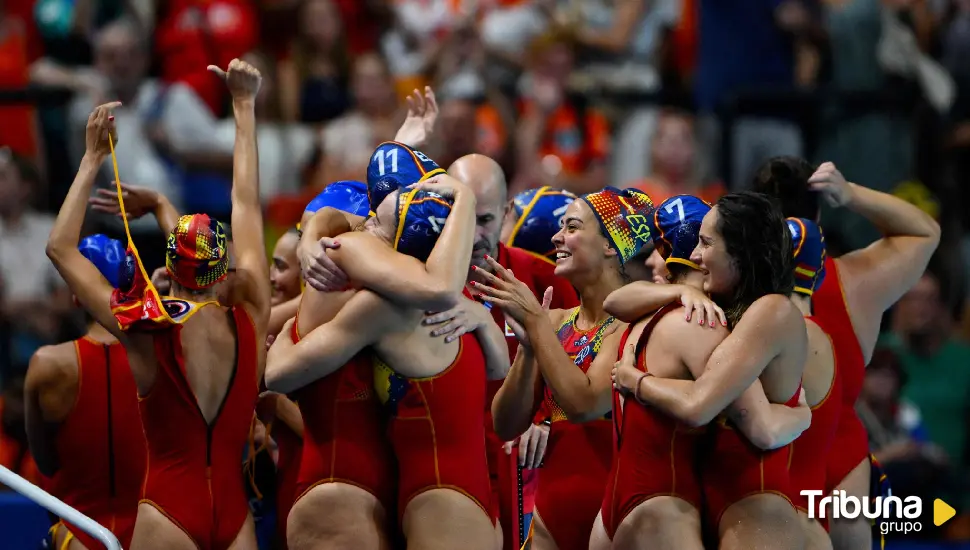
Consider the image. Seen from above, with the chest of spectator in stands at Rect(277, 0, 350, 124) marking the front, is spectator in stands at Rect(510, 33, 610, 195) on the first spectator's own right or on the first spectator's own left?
on the first spectator's own left

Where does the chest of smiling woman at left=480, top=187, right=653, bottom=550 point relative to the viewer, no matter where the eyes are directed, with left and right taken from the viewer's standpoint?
facing the viewer and to the left of the viewer

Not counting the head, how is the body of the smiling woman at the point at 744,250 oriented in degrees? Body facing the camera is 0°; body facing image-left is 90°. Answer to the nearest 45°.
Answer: approximately 90°

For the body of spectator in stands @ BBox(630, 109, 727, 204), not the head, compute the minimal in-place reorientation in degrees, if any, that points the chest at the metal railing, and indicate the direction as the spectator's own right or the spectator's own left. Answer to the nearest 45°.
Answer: approximately 45° to the spectator's own right

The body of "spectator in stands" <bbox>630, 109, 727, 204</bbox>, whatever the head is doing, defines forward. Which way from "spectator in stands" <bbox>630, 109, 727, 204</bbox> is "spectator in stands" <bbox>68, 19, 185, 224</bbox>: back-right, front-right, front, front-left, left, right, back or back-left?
right

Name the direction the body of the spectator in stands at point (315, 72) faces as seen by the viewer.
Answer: toward the camera

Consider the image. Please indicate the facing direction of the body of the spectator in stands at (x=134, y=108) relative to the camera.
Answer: toward the camera

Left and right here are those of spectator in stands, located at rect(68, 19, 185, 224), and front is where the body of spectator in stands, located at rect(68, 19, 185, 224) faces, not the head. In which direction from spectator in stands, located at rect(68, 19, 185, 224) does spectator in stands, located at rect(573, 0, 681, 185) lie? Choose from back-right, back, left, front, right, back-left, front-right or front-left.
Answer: left

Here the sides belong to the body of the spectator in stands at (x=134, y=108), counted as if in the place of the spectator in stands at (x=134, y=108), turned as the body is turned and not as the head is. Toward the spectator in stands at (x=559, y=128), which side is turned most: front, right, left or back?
left
